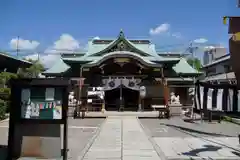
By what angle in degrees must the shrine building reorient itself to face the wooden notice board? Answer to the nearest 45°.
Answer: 0° — it already faces it

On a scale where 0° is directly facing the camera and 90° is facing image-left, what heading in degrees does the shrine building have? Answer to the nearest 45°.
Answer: approximately 0°

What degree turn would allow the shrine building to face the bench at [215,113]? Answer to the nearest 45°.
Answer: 0° — it already faces it

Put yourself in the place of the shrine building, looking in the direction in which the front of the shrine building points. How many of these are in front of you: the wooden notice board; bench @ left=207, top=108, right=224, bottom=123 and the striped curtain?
3
